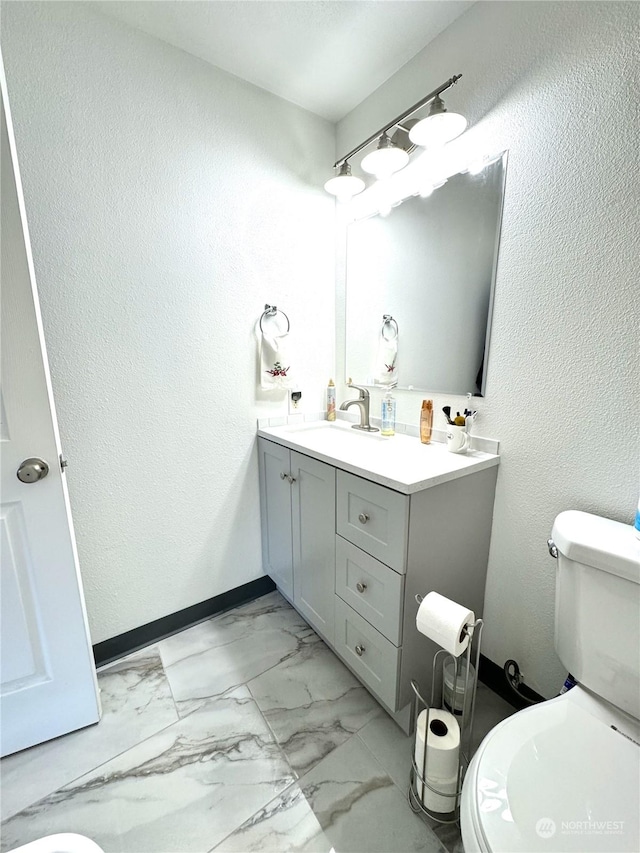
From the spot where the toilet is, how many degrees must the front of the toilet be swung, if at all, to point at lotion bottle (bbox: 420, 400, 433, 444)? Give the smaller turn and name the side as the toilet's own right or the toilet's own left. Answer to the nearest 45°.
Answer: approximately 90° to the toilet's own right

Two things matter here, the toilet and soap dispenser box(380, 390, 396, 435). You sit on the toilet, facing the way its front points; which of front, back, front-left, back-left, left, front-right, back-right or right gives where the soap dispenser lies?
right

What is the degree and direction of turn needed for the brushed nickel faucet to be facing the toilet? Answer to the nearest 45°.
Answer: approximately 90° to its left

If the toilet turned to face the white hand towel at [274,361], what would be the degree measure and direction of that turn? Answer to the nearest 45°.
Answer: approximately 45° to its right

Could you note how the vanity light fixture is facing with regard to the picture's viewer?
facing the viewer and to the left of the viewer

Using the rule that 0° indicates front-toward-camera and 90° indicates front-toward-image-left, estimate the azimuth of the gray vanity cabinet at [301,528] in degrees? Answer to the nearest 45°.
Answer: approximately 45°

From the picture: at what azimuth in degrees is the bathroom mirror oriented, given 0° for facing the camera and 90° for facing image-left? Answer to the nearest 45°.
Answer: approximately 45°

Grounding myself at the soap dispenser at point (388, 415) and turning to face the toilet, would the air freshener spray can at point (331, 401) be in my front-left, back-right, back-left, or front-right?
back-right

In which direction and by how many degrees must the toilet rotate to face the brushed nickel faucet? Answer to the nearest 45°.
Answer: approximately 90° to its right

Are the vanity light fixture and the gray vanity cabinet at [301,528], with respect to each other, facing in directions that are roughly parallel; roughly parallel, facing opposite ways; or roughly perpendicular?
roughly parallel

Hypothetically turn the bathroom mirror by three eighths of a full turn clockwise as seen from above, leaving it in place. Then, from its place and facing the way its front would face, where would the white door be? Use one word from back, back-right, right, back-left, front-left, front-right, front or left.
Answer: back-left

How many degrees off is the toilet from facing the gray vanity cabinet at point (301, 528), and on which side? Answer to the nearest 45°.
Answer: approximately 45° to its right
